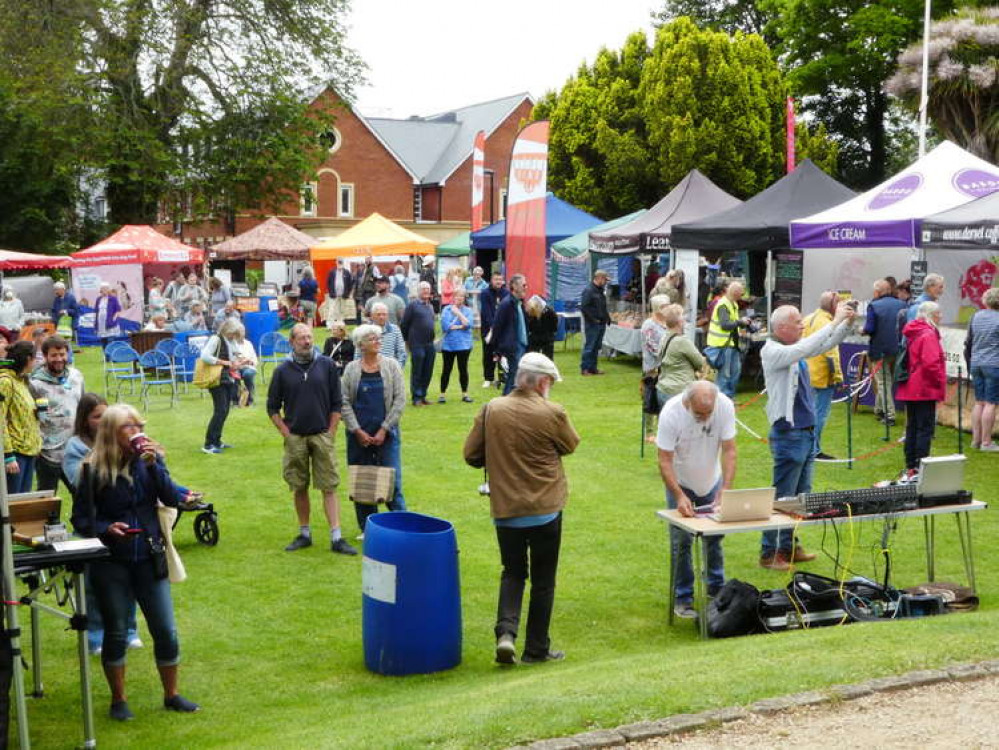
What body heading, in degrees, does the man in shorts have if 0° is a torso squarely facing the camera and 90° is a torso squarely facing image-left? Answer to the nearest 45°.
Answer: approximately 0°

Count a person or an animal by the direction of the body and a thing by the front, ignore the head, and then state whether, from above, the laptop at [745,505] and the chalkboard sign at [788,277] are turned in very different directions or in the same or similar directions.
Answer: very different directions

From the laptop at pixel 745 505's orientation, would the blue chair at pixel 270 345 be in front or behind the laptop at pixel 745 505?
in front

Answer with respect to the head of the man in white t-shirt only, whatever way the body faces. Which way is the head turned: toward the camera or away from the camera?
toward the camera

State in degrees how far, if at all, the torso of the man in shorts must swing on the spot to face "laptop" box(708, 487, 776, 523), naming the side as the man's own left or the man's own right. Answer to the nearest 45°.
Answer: approximately 45° to the man's own left

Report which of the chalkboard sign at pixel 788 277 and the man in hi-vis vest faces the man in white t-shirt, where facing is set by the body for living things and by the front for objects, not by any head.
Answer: the chalkboard sign

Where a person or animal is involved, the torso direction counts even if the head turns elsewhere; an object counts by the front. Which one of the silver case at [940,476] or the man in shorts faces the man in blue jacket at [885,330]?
the silver case

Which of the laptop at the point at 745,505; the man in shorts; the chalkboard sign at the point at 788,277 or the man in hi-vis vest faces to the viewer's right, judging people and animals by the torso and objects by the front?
the man in hi-vis vest

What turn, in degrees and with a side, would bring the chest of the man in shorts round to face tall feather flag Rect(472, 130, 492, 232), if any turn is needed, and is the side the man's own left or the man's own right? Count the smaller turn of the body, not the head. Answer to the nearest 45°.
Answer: approximately 180°

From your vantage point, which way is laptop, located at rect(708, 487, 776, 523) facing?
away from the camera

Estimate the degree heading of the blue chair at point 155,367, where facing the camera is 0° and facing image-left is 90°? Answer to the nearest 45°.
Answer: approximately 225°

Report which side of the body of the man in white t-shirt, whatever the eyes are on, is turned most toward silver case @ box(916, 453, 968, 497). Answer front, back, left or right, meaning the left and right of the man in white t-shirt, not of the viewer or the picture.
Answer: left

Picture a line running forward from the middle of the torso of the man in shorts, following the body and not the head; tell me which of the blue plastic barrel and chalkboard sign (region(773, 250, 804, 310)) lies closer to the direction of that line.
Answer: the blue plastic barrel

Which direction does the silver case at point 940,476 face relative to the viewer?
away from the camera

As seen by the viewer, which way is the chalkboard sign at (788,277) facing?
toward the camera

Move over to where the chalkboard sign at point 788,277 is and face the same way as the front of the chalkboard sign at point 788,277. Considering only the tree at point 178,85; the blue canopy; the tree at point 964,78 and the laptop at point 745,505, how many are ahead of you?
1

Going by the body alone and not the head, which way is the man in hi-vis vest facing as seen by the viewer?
to the viewer's right
